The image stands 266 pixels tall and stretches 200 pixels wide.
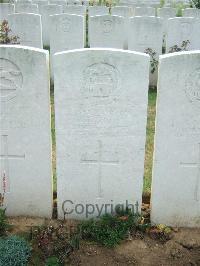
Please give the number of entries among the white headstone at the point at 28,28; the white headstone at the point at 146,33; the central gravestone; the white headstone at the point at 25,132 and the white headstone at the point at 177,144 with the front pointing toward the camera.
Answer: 5

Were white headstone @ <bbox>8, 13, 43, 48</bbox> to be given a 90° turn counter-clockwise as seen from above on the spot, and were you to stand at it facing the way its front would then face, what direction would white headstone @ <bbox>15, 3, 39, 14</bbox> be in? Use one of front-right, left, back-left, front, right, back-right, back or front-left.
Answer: left

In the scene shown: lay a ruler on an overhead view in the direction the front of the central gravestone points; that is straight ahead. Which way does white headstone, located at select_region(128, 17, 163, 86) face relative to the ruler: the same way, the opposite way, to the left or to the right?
the same way

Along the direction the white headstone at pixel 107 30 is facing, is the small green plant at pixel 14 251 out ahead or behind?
ahead

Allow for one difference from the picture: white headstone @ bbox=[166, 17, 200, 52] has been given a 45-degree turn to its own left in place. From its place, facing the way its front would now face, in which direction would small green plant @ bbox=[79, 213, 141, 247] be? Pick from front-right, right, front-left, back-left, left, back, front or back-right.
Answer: front-right

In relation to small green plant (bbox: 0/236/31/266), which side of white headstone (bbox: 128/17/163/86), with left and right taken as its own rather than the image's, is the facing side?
front

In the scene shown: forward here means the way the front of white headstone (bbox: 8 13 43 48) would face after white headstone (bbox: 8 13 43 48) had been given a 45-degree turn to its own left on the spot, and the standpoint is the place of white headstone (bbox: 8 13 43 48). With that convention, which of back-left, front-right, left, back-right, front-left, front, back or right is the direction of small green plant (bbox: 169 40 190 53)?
front-left

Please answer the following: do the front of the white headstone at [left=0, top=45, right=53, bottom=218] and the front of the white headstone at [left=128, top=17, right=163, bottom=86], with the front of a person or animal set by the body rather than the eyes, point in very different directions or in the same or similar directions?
same or similar directions

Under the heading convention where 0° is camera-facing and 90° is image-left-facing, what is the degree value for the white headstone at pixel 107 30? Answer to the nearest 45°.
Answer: approximately 0°

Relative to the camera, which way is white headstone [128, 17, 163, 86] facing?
toward the camera

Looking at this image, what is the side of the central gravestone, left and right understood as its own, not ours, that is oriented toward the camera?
front

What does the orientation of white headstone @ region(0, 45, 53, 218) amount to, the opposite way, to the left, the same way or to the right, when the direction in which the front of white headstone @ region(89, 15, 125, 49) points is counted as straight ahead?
the same way

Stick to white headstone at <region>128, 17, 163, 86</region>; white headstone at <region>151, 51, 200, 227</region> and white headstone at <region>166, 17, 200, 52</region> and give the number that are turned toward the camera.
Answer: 3

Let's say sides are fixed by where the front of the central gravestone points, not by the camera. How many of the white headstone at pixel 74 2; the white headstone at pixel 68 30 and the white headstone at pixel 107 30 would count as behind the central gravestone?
3

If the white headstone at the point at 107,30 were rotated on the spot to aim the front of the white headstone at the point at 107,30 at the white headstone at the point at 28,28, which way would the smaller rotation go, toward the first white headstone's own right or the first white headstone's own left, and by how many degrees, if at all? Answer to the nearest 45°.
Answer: approximately 90° to the first white headstone's own right

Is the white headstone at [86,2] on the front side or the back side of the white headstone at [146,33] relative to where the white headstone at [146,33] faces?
on the back side

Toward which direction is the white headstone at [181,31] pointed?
toward the camera

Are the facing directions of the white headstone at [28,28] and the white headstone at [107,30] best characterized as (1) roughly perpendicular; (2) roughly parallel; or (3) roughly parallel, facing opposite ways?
roughly parallel

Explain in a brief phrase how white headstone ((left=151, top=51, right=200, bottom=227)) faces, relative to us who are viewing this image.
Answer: facing the viewer
